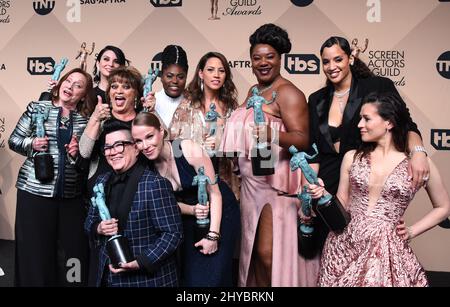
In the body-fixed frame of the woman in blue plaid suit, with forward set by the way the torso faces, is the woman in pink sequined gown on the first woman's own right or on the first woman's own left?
on the first woman's own left

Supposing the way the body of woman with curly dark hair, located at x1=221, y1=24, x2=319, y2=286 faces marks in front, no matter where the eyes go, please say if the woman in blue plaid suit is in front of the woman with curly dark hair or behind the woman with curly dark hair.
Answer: in front

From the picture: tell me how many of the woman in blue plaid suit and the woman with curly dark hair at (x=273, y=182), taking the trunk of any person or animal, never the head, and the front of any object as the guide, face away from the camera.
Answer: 0

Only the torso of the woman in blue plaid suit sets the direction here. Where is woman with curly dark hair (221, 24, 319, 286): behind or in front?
behind

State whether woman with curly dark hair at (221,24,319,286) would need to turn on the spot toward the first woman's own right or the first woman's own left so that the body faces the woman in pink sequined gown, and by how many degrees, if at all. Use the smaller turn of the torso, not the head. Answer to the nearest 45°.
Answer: approximately 90° to the first woman's own left

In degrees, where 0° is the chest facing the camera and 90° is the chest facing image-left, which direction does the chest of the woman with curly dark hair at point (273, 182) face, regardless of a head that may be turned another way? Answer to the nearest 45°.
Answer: approximately 45°
